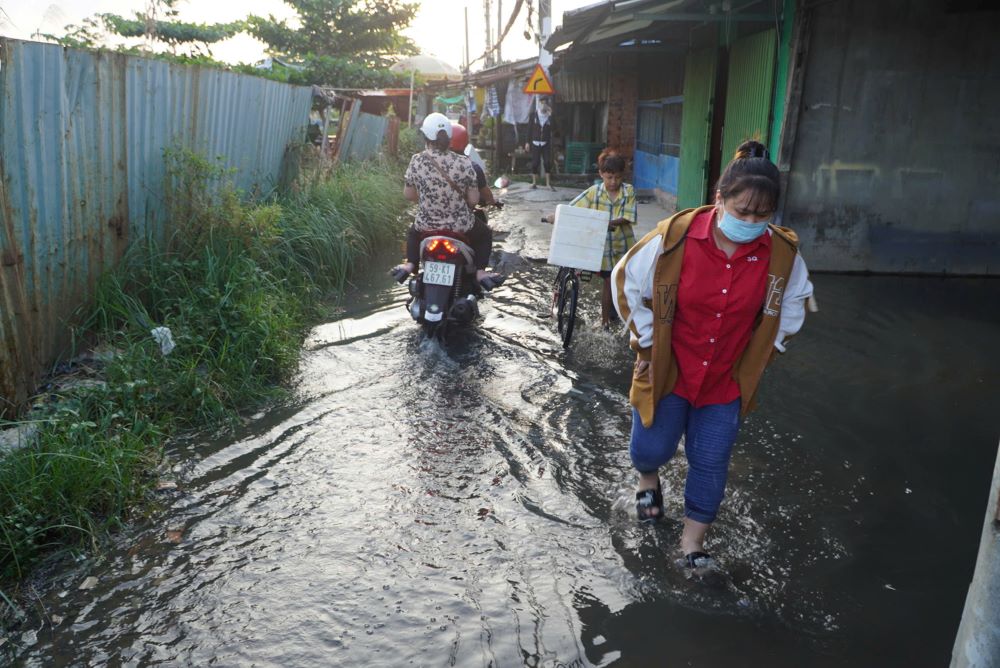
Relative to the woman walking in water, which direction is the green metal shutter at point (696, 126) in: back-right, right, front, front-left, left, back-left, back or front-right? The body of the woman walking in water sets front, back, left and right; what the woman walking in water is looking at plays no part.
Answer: back

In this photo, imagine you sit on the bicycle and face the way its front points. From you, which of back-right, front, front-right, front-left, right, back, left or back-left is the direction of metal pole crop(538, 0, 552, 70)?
back

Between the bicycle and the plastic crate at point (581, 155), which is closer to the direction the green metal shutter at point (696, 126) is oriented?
the bicycle

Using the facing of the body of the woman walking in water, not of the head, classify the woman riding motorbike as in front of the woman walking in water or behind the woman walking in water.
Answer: behind

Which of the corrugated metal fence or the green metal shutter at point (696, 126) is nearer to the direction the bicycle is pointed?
the corrugated metal fence

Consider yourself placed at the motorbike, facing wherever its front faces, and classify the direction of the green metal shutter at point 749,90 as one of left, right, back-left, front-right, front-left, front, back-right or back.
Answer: front-right

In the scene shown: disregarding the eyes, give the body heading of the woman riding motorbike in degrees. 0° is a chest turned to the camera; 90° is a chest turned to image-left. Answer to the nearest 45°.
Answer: approximately 180°

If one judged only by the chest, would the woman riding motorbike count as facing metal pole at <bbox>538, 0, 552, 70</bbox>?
yes

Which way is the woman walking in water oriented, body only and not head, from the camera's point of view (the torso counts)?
toward the camera

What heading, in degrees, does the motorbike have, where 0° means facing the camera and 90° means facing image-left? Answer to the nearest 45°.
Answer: approximately 180°

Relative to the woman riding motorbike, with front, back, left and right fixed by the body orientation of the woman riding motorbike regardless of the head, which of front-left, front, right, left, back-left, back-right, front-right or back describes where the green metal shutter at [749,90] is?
front-right

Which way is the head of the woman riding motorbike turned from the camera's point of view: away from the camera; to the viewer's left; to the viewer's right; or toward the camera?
away from the camera

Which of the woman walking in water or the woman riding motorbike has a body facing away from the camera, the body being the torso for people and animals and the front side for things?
the woman riding motorbike

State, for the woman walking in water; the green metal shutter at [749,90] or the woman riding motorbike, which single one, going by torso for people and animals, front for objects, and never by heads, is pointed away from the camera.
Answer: the woman riding motorbike

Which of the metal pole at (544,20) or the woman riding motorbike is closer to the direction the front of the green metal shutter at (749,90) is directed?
the woman riding motorbike
